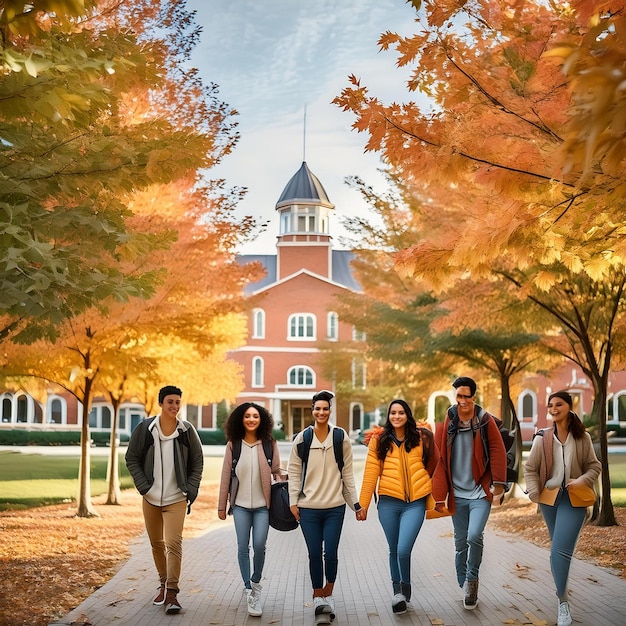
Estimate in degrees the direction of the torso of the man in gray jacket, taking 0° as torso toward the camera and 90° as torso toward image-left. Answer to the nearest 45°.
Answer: approximately 0°

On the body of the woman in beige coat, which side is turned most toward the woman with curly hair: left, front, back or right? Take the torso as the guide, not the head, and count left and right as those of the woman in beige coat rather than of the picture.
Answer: right

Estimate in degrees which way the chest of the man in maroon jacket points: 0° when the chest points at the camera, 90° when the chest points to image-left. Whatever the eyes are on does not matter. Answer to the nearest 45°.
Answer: approximately 0°

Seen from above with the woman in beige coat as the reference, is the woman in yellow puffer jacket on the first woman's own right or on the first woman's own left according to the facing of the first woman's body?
on the first woman's own right

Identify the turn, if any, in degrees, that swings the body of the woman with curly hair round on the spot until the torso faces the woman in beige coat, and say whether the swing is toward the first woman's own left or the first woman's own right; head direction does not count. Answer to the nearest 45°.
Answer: approximately 90° to the first woman's own left

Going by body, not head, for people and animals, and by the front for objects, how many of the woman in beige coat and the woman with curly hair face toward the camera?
2

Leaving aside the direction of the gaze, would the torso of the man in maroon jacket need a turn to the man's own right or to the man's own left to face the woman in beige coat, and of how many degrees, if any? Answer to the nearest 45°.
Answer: approximately 45° to the man's own left

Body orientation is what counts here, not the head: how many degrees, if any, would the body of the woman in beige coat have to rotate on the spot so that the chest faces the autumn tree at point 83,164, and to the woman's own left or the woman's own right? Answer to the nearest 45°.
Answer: approximately 90° to the woman's own right

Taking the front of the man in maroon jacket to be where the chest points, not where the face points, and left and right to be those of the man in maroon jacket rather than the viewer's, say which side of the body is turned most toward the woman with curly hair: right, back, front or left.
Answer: right
